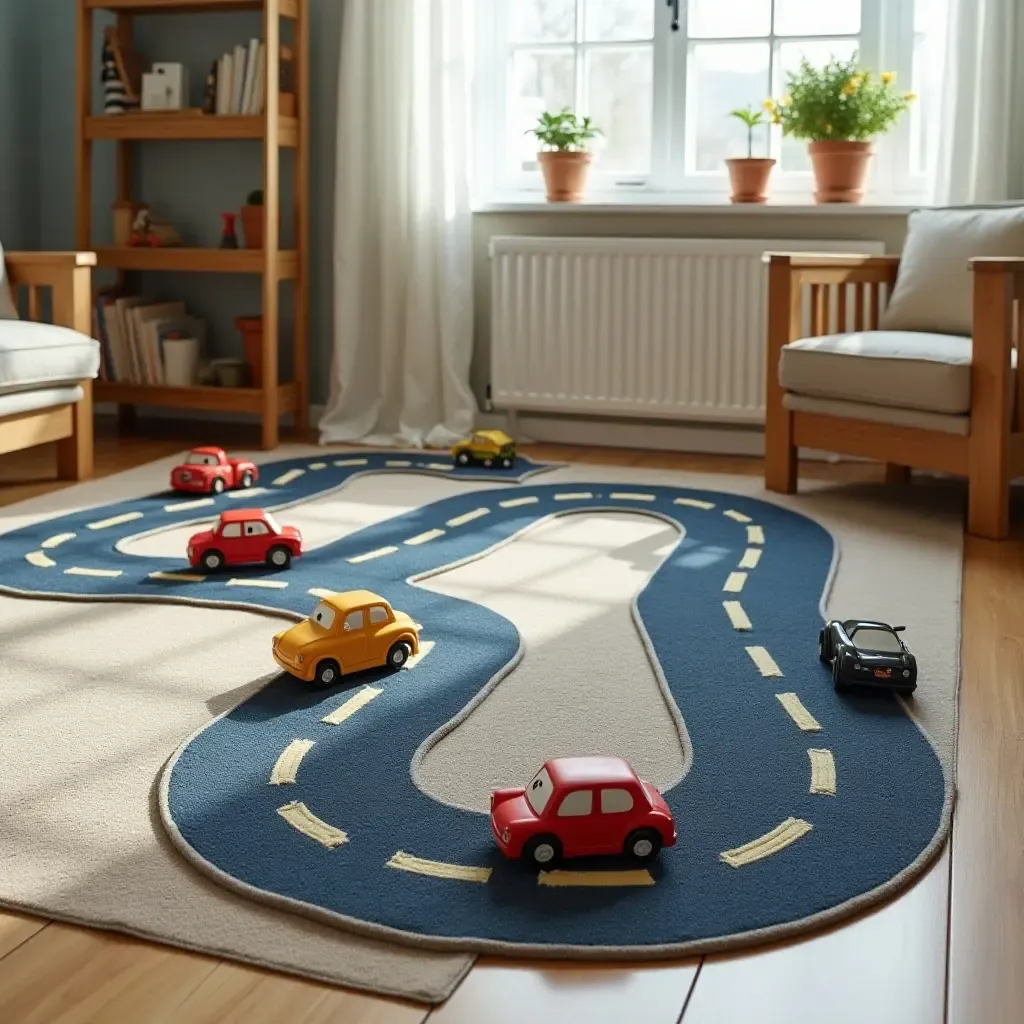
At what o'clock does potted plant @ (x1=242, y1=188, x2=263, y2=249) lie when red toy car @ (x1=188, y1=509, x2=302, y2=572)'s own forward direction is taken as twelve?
The potted plant is roughly at 3 o'clock from the red toy car.

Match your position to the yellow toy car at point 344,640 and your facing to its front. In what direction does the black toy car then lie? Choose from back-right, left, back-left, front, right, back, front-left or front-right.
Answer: back-left

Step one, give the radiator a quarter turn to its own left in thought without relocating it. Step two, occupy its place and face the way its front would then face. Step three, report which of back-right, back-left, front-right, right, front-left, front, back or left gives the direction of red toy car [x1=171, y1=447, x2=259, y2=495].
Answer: back-right

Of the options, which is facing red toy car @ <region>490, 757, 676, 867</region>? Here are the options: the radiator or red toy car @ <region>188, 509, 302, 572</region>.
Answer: the radiator

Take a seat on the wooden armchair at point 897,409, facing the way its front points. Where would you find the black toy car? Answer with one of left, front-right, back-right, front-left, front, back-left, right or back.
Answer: front-left

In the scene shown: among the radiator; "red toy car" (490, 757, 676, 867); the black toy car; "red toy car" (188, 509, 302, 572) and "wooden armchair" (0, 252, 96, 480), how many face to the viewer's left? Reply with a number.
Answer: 2

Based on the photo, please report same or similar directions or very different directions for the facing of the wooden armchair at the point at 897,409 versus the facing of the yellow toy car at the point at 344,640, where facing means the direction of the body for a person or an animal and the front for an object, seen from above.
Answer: same or similar directions

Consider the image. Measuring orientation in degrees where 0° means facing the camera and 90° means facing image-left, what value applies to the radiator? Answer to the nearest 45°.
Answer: approximately 0°

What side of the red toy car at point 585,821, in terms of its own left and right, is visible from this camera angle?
left

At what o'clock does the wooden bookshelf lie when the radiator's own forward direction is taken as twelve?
The wooden bookshelf is roughly at 3 o'clock from the radiator.

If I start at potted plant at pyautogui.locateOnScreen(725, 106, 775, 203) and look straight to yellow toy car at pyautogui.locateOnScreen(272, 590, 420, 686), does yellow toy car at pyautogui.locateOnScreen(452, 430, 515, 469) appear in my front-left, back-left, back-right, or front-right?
front-right

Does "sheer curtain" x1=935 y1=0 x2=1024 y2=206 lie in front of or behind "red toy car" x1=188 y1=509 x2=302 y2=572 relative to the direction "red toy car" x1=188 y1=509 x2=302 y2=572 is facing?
behind

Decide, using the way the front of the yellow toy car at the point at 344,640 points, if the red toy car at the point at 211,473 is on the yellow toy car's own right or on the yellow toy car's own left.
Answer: on the yellow toy car's own right

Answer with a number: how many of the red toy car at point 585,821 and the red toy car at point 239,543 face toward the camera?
0

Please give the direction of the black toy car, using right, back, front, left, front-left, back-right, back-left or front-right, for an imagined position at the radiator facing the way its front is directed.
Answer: front

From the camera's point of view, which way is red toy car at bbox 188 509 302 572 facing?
to the viewer's left

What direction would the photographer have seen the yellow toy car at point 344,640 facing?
facing the viewer and to the left of the viewer

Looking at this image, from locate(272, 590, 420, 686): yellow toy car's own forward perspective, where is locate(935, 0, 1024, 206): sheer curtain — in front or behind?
behind
